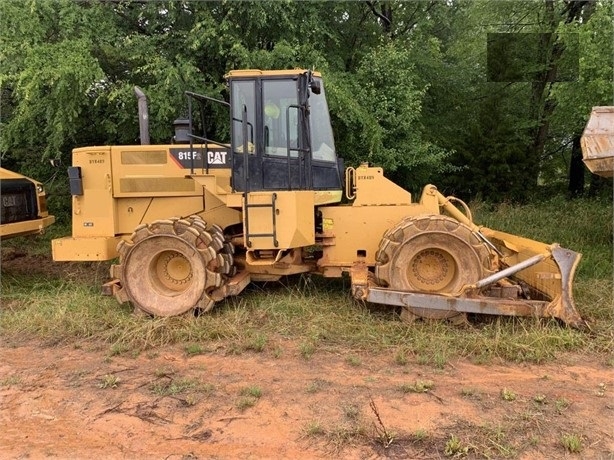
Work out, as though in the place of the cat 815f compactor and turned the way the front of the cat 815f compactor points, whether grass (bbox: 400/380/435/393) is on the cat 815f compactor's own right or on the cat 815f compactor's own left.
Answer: on the cat 815f compactor's own right

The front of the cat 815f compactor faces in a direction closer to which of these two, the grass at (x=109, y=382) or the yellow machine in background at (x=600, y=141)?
the yellow machine in background

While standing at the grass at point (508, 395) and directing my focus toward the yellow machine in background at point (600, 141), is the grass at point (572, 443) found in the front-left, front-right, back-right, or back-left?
back-right

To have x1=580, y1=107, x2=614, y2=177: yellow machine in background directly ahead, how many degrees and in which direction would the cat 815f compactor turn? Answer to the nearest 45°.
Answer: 0° — it already faces it

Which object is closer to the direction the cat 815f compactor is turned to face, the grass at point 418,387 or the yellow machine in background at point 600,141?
the yellow machine in background

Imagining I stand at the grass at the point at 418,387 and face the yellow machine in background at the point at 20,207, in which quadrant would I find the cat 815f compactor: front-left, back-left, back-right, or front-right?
front-right

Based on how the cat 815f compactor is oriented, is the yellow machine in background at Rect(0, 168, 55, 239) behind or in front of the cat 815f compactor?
behind

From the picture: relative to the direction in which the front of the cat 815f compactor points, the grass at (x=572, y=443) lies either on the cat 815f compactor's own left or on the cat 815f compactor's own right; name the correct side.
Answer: on the cat 815f compactor's own right

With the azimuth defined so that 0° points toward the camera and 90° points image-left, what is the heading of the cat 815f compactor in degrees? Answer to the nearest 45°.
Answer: approximately 270°

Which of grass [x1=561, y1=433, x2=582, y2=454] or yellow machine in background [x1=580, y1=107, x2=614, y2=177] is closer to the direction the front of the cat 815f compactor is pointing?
the yellow machine in background
